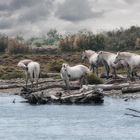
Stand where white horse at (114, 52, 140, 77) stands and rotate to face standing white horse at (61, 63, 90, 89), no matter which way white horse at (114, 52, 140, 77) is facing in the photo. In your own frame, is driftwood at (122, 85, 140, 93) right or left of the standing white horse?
left

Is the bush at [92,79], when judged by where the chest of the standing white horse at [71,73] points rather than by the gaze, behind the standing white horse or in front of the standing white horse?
behind

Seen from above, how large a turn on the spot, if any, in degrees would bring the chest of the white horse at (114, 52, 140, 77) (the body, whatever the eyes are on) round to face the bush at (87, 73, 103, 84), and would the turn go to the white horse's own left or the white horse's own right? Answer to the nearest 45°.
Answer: approximately 45° to the white horse's own left

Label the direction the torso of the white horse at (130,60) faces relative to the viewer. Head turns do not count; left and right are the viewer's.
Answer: facing to the left of the viewer

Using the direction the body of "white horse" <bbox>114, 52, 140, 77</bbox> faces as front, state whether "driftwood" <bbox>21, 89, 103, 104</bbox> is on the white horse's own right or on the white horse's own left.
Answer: on the white horse's own left

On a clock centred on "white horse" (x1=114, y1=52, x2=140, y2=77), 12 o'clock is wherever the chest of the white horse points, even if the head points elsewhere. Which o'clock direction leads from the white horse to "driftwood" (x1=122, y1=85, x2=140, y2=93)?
The driftwood is roughly at 9 o'clock from the white horse.

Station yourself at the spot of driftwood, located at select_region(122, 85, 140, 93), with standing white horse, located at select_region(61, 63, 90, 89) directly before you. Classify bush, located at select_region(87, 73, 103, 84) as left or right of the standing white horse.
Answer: right

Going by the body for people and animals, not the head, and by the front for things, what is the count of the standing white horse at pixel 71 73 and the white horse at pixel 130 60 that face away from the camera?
0

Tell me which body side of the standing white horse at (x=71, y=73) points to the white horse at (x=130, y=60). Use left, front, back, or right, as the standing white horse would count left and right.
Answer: back

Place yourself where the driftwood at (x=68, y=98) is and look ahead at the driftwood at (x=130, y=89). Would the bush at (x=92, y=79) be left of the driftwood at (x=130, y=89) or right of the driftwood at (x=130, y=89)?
left

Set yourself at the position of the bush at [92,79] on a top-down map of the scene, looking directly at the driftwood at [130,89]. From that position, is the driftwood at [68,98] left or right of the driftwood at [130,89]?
right
